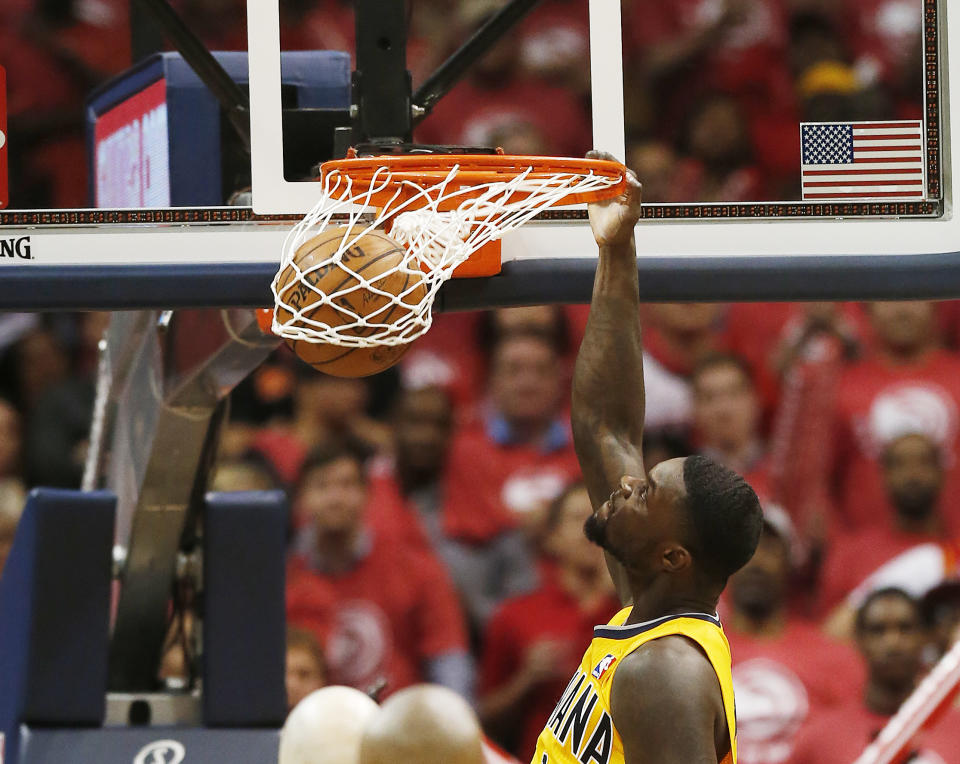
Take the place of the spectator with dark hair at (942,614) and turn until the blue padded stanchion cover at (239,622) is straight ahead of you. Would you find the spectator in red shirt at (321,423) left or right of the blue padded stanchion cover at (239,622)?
right

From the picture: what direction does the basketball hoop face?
toward the camera

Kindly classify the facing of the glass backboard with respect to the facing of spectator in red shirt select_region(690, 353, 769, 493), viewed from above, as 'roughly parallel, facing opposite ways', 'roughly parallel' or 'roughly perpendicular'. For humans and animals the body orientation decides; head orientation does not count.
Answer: roughly parallel

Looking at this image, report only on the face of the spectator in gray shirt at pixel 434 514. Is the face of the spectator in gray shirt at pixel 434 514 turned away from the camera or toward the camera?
toward the camera

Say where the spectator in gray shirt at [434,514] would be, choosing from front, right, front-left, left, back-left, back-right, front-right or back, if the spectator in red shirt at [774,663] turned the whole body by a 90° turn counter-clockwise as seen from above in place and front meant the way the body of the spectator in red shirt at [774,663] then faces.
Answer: back

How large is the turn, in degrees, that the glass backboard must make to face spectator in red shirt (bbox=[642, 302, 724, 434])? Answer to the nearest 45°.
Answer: approximately 180°

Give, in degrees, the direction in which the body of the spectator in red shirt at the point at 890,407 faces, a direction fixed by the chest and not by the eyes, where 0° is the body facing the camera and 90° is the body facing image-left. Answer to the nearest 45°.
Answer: approximately 0°

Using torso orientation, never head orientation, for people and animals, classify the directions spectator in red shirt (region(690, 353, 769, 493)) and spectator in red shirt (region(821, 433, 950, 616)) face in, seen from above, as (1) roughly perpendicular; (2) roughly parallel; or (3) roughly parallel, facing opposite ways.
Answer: roughly parallel

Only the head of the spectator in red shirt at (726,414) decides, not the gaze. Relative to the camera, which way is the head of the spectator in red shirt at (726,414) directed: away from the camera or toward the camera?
toward the camera

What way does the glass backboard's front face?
toward the camera

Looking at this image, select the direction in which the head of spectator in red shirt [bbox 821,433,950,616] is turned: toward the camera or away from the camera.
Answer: toward the camera

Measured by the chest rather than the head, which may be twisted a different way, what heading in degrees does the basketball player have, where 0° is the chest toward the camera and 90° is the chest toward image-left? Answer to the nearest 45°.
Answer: approximately 90°
